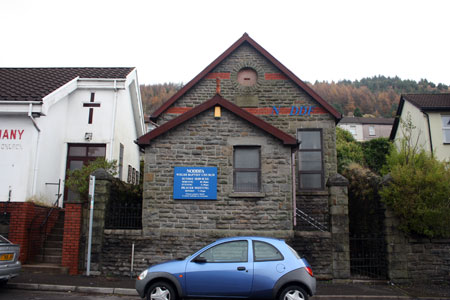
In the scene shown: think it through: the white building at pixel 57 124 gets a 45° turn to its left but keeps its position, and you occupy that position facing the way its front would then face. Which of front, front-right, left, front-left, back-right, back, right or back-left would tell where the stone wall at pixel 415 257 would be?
front

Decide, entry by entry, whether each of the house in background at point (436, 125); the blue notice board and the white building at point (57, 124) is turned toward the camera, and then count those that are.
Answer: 3

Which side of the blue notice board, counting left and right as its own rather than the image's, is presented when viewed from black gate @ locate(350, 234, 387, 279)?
left

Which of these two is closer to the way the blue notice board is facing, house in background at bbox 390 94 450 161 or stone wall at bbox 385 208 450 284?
the stone wall

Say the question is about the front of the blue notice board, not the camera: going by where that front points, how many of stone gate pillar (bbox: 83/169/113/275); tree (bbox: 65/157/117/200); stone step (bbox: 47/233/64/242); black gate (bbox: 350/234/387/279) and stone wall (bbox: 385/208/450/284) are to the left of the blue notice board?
2

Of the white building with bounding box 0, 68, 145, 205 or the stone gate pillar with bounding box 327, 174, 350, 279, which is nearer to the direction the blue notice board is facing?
the stone gate pillar

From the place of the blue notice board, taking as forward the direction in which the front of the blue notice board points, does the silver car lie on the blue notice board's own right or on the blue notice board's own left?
on the blue notice board's own right

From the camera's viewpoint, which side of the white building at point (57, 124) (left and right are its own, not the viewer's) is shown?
front

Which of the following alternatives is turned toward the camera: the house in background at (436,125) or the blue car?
the house in background

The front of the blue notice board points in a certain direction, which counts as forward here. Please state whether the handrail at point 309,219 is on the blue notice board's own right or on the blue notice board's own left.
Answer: on the blue notice board's own left

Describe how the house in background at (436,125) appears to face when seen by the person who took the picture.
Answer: facing the viewer

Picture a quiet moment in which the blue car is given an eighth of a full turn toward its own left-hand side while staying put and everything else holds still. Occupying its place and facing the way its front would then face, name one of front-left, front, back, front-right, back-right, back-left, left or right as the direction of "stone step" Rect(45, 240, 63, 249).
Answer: right

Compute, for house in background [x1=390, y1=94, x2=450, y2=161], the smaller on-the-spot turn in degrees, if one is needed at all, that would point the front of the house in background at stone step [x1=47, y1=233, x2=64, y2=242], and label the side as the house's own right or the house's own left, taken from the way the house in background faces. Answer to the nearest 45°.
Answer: approximately 45° to the house's own right

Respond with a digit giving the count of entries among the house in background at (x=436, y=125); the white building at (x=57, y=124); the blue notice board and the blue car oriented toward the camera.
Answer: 3

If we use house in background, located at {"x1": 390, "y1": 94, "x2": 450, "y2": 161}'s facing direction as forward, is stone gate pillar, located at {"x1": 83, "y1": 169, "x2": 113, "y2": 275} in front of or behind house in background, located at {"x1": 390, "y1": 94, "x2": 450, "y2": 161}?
in front

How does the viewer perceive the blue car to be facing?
facing to the left of the viewer

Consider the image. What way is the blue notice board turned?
toward the camera

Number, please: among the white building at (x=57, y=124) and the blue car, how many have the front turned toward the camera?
1

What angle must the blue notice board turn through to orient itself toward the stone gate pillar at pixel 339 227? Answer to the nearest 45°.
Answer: approximately 90° to its left
